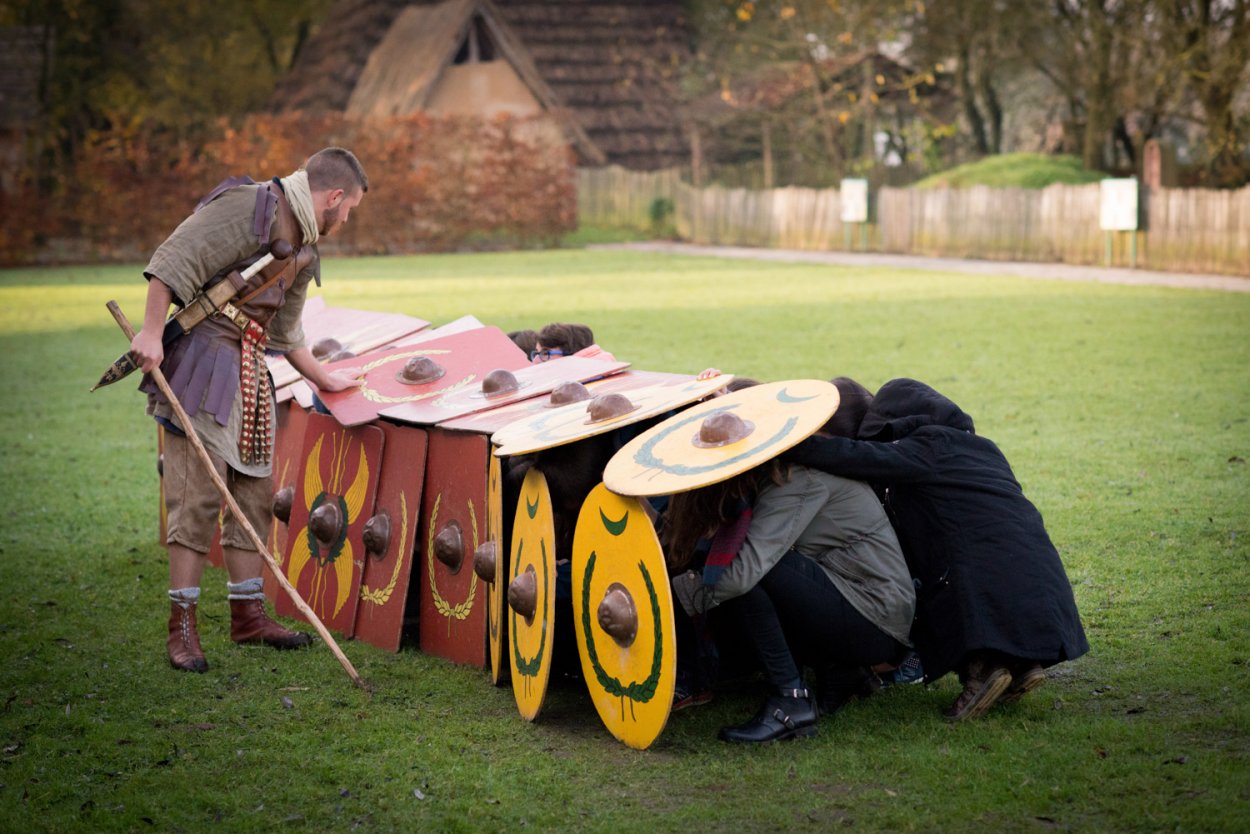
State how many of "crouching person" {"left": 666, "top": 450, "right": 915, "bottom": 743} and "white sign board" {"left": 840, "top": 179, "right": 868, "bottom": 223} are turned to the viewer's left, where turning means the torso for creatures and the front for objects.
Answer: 1

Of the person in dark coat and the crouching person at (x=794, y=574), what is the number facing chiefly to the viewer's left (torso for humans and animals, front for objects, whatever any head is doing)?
2

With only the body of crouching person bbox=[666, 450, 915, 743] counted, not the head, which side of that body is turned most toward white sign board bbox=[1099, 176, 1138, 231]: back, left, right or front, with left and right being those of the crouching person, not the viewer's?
right

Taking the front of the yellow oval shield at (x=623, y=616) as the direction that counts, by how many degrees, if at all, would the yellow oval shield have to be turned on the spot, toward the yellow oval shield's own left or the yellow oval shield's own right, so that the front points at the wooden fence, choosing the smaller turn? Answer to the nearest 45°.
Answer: approximately 135° to the yellow oval shield's own right

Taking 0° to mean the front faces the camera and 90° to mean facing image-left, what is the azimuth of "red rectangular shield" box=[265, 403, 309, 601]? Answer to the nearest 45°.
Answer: approximately 45°

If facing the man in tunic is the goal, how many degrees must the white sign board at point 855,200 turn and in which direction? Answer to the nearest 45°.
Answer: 0° — it already faces them

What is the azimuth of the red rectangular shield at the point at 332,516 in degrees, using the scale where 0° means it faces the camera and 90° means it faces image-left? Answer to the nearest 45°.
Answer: approximately 45°

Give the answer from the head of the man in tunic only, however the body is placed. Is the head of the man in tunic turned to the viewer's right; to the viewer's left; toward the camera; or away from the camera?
to the viewer's right

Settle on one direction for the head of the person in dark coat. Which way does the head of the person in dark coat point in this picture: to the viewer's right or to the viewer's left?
to the viewer's left

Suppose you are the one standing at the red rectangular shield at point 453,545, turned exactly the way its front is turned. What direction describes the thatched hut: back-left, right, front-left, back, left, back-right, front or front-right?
back-right

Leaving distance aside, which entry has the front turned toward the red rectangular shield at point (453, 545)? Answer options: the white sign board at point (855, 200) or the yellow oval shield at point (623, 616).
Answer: the white sign board

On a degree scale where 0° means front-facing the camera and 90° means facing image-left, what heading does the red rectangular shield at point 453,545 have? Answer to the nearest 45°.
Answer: approximately 45°

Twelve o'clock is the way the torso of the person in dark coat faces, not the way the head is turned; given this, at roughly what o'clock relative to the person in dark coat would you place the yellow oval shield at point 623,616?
The yellow oval shield is roughly at 11 o'clock from the person in dark coat.
